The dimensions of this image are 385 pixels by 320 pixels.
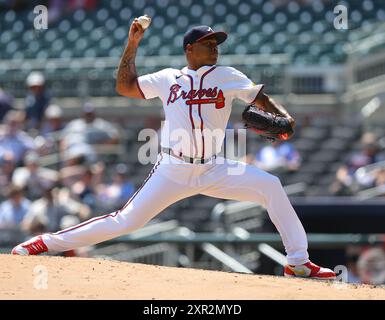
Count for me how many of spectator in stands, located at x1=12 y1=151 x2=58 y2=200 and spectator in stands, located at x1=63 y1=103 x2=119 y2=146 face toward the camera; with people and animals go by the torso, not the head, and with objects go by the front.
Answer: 2

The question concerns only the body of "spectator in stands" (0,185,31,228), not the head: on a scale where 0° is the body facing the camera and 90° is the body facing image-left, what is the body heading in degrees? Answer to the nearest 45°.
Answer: approximately 315°

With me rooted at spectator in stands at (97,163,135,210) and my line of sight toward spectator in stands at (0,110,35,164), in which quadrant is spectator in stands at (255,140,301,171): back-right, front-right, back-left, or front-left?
back-right

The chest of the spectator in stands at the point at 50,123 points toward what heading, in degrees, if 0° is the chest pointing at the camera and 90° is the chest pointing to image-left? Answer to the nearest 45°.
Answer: approximately 315°

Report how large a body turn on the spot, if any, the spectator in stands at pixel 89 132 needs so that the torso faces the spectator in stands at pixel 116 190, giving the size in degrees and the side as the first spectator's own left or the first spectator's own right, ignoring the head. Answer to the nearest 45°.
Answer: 0° — they already face them

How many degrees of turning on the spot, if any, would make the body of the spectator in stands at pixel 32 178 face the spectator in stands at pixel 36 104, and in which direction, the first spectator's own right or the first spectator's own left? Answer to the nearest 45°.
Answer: approximately 180°

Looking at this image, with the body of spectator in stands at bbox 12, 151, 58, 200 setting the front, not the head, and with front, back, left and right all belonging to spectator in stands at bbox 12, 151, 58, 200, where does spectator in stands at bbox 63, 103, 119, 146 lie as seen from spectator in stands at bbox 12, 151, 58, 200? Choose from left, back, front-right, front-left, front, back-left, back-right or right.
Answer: back-left
